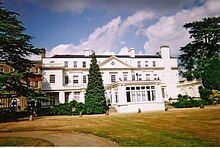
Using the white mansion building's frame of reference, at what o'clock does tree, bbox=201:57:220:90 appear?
The tree is roughly at 10 o'clock from the white mansion building.

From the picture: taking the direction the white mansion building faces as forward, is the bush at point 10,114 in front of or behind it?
in front

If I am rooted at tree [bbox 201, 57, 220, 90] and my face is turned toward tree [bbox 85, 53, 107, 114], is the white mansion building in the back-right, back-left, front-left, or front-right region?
front-right

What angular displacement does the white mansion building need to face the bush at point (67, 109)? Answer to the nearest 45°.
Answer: approximately 45° to its right

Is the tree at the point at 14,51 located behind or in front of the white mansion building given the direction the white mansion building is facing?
in front

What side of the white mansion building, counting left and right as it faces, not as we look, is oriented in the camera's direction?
front
